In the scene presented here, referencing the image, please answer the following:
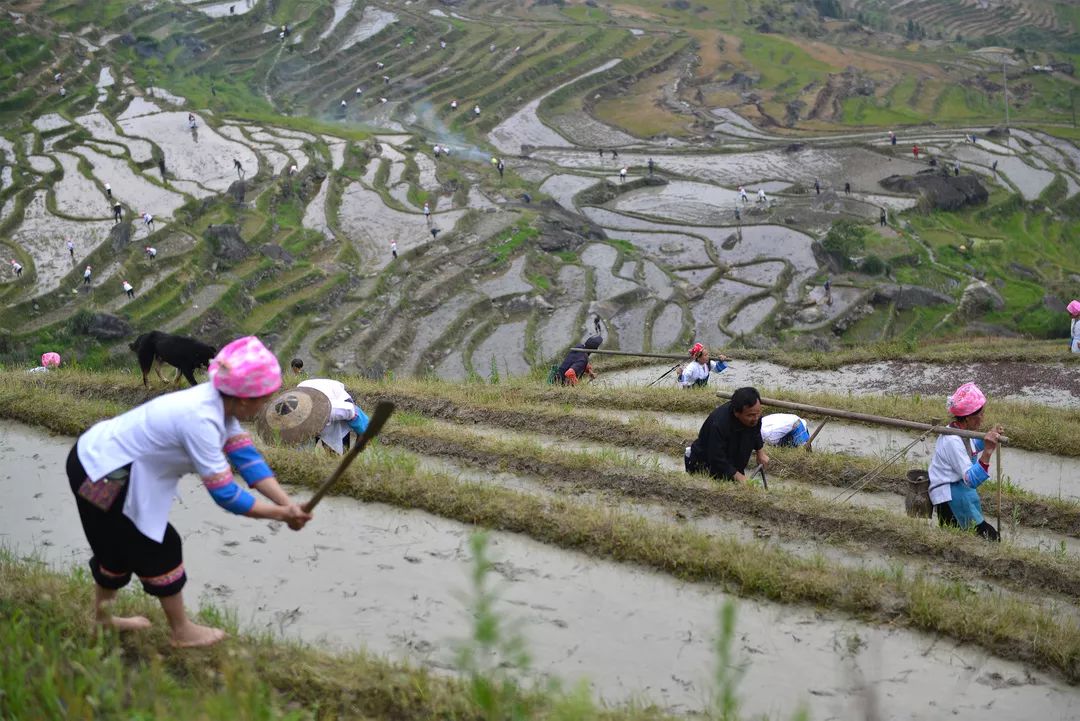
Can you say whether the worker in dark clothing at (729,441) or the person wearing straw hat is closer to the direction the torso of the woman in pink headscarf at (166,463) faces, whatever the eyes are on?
the worker in dark clothing

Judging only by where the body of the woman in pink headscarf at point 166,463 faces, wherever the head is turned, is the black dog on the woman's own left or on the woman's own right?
on the woman's own left

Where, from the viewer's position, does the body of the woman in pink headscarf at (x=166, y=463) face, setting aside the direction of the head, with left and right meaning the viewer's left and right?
facing to the right of the viewer

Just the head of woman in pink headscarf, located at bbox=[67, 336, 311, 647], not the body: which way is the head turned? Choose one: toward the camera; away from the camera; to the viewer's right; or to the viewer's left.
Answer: to the viewer's right

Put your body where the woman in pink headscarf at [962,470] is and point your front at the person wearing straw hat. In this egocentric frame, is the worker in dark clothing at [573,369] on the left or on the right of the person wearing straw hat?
right

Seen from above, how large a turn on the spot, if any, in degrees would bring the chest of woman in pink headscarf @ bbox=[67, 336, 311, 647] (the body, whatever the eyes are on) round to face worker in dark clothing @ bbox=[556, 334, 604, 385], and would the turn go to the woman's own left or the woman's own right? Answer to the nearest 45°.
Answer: approximately 45° to the woman's own left

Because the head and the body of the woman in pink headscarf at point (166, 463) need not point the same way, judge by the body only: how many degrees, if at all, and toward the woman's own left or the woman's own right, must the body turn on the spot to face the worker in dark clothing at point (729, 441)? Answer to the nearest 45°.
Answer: approximately 45° to the woman's own left
